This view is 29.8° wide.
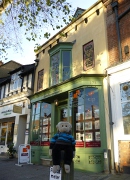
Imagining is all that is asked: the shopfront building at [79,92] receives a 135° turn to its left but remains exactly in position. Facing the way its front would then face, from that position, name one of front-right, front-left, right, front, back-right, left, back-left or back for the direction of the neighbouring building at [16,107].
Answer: back-left

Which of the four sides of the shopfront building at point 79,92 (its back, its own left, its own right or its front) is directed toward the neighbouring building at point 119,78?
left

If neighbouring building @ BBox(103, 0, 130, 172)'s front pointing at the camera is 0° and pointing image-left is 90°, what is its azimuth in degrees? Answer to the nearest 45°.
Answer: approximately 45°

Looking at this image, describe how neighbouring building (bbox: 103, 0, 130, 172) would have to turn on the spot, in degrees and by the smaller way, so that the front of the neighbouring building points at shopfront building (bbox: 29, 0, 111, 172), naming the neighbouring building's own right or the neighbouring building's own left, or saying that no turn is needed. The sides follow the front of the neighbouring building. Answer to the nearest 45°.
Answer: approximately 90° to the neighbouring building's own right

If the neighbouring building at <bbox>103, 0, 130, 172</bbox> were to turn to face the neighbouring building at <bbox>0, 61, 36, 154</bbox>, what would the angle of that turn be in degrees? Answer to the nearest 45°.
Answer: approximately 90° to its right

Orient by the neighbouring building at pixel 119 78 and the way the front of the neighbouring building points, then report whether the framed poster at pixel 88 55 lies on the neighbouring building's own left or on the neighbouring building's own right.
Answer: on the neighbouring building's own right
